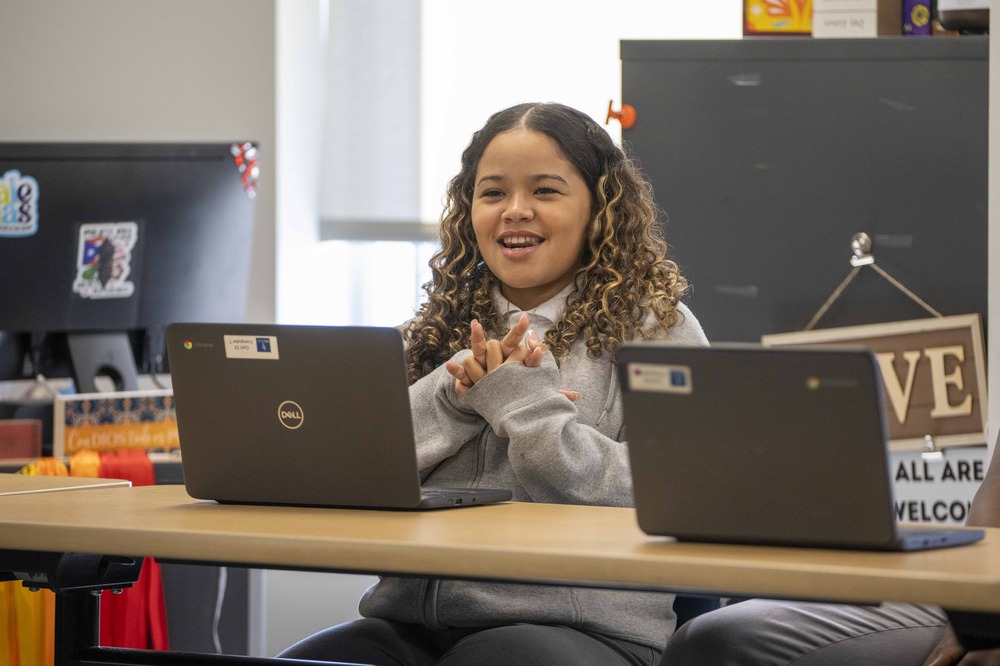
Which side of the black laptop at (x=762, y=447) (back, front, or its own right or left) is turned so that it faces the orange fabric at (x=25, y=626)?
left

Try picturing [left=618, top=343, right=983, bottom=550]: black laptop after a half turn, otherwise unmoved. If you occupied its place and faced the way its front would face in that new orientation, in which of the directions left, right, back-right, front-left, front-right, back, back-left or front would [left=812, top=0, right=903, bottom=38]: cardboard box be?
back-right

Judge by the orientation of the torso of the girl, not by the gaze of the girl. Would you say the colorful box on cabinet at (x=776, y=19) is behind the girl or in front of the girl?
behind

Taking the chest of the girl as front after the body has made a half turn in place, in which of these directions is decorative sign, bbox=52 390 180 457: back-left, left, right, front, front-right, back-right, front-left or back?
left

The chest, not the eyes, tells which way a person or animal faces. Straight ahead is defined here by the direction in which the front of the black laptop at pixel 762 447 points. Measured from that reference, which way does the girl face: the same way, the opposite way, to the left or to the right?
the opposite way

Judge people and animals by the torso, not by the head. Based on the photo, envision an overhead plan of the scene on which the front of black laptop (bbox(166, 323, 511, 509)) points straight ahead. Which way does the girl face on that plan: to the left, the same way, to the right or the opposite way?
the opposite way

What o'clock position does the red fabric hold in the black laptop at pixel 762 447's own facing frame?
The red fabric is roughly at 9 o'clock from the black laptop.

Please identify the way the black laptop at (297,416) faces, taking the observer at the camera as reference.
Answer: facing away from the viewer and to the right of the viewer

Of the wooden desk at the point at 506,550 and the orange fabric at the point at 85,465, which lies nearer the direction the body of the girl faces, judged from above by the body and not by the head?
the wooden desk

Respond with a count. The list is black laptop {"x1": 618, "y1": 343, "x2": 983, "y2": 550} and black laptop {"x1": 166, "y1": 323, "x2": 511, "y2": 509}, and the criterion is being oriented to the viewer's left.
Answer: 0

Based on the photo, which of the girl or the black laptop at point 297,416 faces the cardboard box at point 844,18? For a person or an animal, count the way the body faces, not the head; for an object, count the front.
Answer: the black laptop
